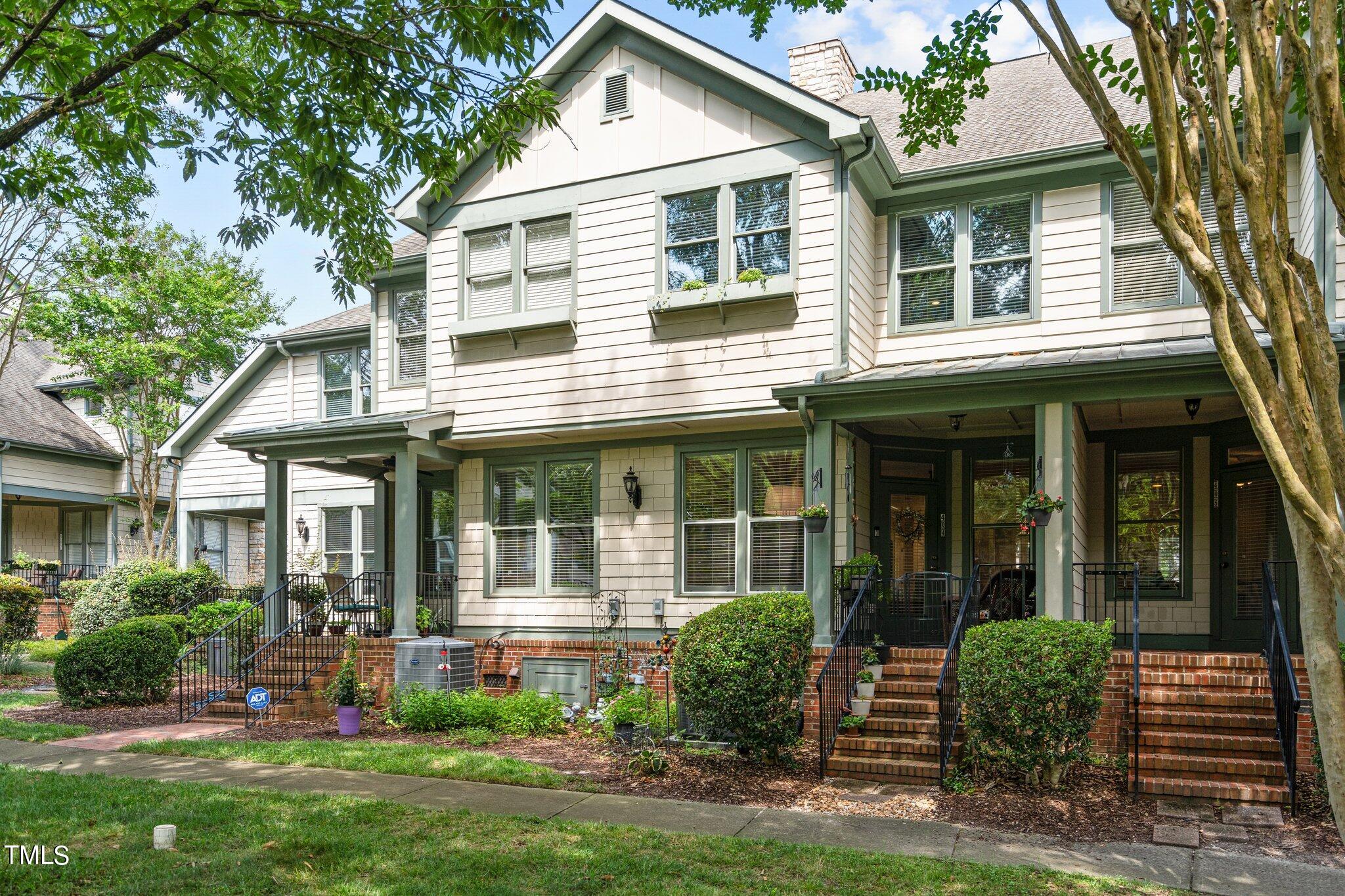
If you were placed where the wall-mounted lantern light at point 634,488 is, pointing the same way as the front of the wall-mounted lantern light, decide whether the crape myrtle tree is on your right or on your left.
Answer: on your left

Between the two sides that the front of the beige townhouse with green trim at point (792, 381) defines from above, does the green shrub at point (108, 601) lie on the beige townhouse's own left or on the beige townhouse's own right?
on the beige townhouse's own right

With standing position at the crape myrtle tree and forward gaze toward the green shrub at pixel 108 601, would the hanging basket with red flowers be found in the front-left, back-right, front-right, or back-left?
front-right

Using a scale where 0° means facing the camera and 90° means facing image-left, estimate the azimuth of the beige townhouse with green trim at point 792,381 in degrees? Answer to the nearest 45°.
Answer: approximately 45°

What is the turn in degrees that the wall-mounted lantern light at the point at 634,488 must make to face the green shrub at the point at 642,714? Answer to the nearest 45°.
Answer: approximately 45° to its left

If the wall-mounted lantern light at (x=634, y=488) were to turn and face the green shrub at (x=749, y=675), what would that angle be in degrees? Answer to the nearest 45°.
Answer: approximately 45° to its left

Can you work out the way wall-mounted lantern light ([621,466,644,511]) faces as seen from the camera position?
facing the viewer and to the left of the viewer

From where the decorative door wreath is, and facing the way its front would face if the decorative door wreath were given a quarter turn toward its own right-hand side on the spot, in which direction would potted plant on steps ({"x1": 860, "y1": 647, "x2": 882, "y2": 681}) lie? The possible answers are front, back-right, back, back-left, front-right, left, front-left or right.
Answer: left

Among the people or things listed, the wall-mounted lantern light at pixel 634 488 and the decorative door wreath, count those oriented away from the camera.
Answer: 0

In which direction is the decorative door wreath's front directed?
toward the camera

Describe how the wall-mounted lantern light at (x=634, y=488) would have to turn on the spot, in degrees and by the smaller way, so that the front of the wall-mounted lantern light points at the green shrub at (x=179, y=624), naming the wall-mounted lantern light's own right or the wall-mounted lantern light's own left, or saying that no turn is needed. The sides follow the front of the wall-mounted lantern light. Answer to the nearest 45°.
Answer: approximately 90° to the wall-mounted lantern light's own right
